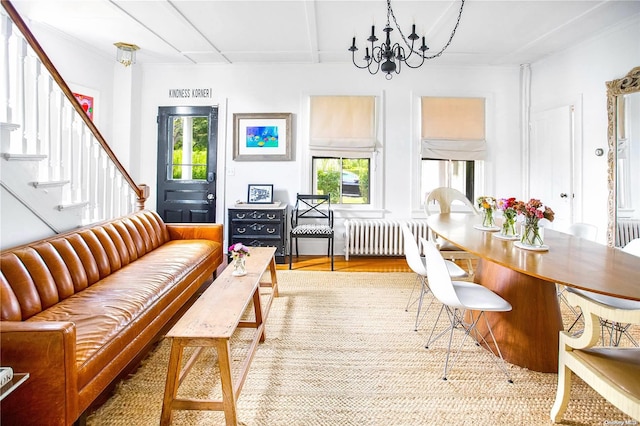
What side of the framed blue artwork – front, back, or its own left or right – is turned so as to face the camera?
front

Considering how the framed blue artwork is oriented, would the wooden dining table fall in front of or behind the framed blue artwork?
in front

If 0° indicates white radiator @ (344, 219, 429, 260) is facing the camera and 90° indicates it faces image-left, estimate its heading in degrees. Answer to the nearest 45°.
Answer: approximately 0°

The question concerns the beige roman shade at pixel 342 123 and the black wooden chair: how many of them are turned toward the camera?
2

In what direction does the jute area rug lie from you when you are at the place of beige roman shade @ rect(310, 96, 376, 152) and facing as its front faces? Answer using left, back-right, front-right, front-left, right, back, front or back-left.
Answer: front

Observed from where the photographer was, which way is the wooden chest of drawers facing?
facing the viewer

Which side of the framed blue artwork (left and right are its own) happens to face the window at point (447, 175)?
left

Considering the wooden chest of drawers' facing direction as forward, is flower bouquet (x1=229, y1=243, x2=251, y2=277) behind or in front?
in front
